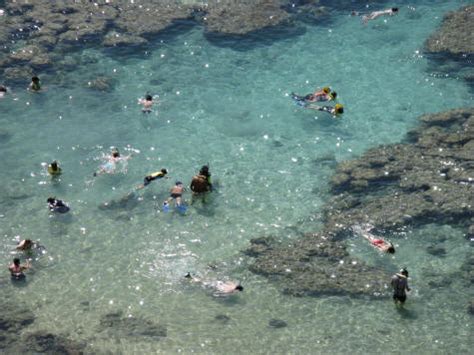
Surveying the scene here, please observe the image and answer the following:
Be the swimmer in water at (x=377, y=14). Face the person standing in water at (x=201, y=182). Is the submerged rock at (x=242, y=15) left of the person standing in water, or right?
right

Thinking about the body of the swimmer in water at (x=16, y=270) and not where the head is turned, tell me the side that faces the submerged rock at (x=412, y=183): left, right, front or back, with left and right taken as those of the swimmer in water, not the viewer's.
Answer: right

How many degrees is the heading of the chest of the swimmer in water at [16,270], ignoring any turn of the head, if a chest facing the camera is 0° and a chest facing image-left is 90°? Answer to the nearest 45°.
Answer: approximately 180°

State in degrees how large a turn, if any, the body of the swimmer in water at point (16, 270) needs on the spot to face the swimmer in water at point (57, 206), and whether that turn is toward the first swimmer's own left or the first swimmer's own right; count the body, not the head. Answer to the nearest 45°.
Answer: approximately 45° to the first swimmer's own right

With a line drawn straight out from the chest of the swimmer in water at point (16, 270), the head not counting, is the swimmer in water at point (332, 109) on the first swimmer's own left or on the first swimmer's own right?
on the first swimmer's own right

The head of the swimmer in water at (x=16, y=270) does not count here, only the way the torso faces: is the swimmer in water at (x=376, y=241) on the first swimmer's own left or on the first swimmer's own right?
on the first swimmer's own right
